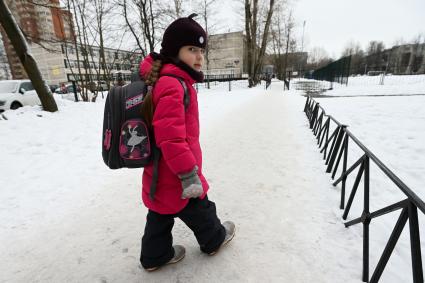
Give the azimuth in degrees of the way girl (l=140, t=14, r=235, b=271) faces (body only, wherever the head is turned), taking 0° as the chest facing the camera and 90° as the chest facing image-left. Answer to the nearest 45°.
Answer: approximately 270°

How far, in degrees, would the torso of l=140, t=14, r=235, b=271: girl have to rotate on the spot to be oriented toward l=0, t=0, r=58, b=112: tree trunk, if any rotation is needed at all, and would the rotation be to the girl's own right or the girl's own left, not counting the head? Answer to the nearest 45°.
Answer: approximately 135° to the girl's own left

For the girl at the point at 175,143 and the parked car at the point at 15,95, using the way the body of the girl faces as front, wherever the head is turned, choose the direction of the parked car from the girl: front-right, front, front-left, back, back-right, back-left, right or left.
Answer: back-left
